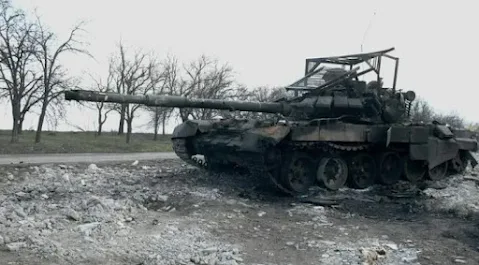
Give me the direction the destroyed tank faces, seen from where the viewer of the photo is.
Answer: facing the viewer and to the left of the viewer
